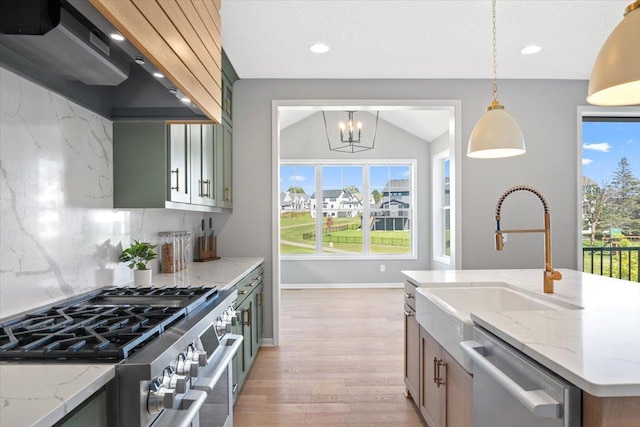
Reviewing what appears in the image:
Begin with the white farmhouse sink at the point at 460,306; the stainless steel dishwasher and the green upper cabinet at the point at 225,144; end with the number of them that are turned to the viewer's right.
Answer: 1

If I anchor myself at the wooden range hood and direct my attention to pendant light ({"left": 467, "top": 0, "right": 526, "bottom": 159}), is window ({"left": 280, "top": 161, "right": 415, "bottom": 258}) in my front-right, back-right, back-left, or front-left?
front-left

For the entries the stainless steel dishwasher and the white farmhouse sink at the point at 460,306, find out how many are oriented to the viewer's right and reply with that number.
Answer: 0

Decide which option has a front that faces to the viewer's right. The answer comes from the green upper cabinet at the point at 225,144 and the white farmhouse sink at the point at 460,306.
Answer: the green upper cabinet

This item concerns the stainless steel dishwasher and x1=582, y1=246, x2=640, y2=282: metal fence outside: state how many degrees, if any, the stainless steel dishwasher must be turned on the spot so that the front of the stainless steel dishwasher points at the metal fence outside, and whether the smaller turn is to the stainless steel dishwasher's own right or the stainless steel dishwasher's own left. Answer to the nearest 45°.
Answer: approximately 135° to the stainless steel dishwasher's own right

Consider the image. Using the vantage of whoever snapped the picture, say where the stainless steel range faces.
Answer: facing the viewer and to the right of the viewer

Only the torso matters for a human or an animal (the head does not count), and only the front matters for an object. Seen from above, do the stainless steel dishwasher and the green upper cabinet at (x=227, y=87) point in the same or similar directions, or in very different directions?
very different directions

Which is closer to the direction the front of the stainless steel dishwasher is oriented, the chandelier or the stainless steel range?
the stainless steel range

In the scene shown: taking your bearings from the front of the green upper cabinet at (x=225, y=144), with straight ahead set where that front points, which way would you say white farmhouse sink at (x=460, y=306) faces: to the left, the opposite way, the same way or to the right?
the opposite way

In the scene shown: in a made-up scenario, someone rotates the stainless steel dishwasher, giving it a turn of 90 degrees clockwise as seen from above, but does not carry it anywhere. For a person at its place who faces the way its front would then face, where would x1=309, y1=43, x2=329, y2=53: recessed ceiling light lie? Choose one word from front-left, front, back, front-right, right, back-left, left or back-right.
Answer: front

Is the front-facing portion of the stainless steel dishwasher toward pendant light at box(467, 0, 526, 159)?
no

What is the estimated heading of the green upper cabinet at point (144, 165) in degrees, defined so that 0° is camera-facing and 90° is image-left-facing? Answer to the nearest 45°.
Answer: approximately 315°

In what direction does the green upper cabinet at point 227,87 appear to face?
to the viewer's right

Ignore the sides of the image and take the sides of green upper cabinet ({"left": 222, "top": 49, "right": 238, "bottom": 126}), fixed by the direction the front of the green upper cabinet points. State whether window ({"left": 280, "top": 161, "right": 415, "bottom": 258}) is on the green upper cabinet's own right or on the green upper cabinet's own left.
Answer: on the green upper cabinet's own left

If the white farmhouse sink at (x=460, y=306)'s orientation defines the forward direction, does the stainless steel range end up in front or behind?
in front

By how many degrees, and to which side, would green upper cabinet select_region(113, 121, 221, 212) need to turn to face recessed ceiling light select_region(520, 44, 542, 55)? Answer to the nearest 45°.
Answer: approximately 45° to its left

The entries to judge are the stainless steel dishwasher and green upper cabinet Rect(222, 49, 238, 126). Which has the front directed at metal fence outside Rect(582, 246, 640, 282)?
the green upper cabinet

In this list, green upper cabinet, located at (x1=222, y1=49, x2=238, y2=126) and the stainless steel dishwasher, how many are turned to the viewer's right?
1

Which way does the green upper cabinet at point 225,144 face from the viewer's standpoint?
to the viewer's right

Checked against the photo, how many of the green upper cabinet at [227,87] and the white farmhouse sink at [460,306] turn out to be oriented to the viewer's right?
1

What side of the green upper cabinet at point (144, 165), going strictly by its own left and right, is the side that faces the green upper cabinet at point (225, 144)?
left

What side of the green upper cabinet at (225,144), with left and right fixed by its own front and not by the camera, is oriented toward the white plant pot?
right

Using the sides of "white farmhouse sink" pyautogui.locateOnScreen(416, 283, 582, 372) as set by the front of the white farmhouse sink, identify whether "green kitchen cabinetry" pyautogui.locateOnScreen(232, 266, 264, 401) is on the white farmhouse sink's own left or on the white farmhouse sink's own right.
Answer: on the white farmhouse sink's own right
